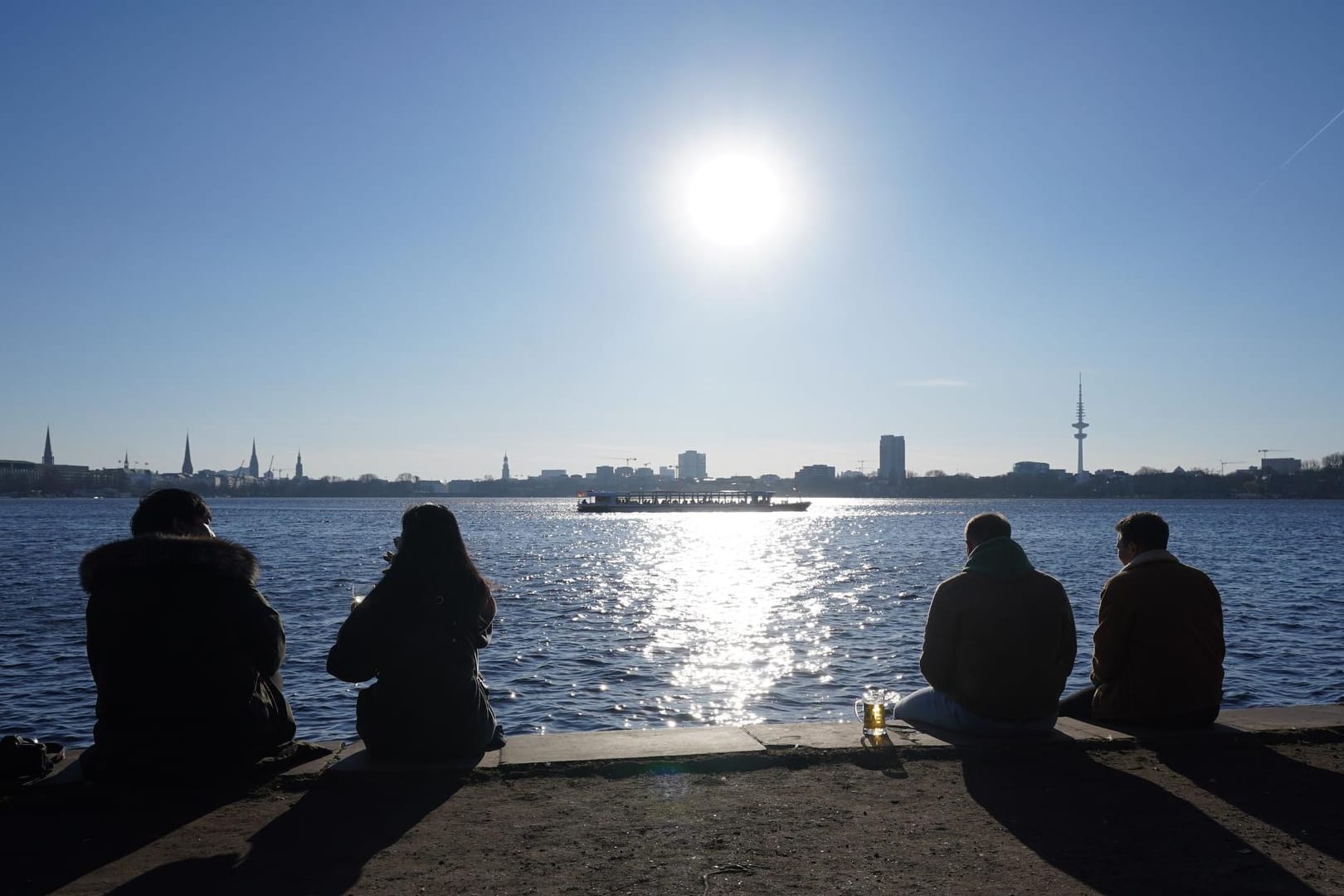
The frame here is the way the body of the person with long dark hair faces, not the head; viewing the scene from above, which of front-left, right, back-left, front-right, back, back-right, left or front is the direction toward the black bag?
left

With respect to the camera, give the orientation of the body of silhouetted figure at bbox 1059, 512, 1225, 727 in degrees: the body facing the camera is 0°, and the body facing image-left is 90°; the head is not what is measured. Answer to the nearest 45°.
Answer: approximately 135°

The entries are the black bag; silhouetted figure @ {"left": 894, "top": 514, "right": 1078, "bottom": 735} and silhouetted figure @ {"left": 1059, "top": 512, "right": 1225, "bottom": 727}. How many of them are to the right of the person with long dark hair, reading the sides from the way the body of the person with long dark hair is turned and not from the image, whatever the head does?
2

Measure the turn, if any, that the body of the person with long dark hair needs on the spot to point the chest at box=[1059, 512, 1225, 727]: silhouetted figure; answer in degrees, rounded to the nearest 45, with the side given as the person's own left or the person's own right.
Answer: approximately 90° to the person's own right

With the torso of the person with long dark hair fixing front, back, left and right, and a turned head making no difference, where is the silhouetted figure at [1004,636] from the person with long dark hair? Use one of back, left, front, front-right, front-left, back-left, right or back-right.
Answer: right

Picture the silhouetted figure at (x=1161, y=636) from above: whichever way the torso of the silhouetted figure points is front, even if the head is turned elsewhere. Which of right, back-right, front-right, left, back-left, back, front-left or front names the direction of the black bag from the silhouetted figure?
left

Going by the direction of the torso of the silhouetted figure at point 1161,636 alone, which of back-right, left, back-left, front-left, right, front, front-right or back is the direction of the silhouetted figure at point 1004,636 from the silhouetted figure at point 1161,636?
left

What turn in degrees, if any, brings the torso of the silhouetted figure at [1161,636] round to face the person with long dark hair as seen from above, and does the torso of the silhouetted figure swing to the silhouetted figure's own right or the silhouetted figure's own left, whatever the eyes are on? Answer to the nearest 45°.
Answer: approximately 90° to the silhouetted figure's own left

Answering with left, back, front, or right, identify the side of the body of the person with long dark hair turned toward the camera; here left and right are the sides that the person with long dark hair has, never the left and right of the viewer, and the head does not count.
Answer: back
